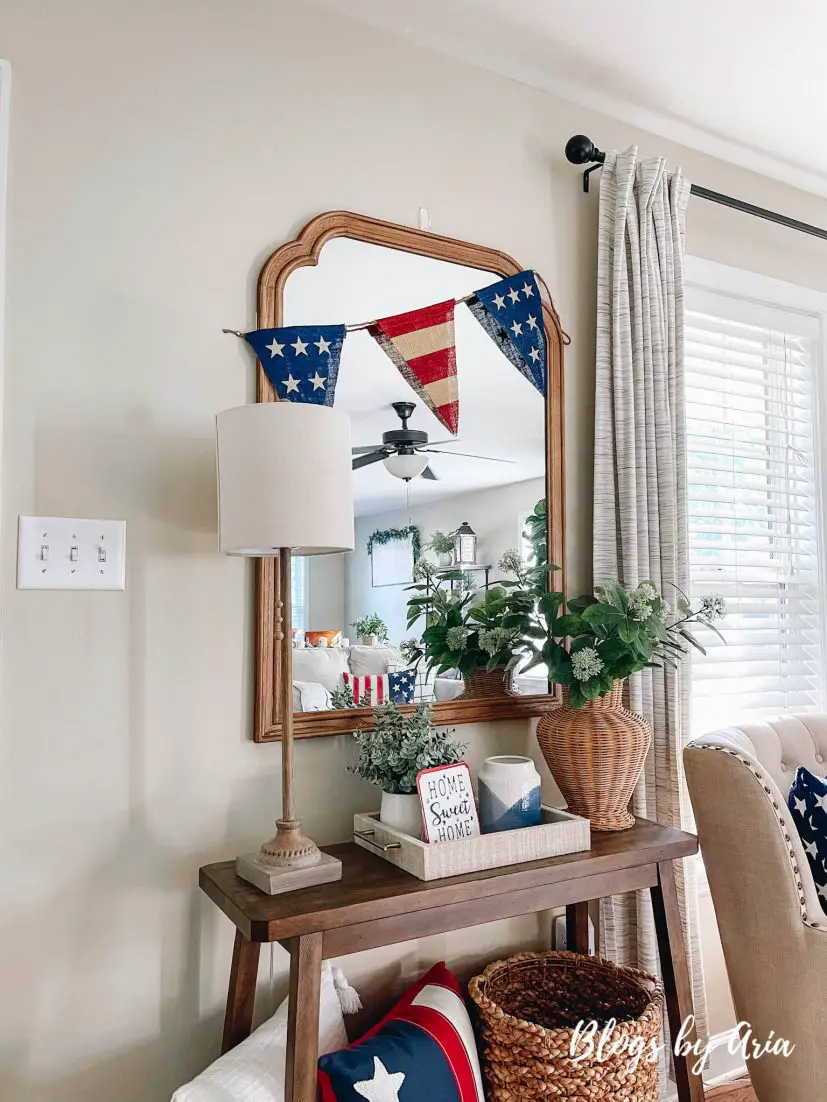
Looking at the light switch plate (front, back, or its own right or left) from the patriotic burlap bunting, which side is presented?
left

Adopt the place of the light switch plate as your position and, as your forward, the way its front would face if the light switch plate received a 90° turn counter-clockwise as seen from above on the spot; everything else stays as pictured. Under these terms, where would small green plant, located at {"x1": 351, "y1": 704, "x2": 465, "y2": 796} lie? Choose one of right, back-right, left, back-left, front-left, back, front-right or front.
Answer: front

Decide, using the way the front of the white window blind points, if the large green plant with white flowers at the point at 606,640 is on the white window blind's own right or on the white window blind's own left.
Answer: on the white window blind's own right

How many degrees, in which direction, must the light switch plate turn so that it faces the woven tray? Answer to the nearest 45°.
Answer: approximately 90° to its left

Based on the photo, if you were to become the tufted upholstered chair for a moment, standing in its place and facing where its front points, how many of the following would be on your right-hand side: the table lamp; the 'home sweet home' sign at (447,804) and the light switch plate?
3

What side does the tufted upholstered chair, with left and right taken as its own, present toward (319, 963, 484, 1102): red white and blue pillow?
right

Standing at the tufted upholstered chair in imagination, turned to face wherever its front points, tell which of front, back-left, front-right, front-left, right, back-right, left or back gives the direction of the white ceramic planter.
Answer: right
